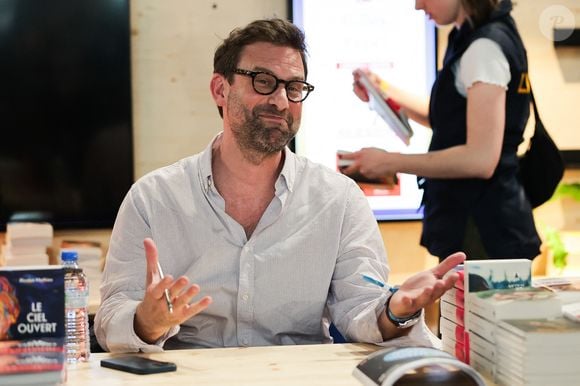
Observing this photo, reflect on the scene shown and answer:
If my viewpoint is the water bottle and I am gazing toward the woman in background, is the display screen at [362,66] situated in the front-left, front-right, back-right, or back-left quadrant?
front-left

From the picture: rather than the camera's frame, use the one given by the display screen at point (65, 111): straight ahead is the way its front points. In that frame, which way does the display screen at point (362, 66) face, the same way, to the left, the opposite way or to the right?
the same way

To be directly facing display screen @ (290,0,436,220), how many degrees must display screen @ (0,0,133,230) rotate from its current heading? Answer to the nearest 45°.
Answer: approximately 90° to its left

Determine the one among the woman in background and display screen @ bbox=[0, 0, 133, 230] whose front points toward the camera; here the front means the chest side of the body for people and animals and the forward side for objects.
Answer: the display screen

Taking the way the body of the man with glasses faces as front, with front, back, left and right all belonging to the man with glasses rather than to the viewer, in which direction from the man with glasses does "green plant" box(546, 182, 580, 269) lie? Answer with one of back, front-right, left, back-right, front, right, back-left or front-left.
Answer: back-left

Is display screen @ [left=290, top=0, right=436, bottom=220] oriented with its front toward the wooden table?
yes

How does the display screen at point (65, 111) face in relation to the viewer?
toward the camera

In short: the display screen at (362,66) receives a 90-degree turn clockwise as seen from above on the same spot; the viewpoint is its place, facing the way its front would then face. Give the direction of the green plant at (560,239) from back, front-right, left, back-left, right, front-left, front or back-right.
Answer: back

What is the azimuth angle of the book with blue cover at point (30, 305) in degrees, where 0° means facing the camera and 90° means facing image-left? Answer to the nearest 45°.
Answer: approximately 0°

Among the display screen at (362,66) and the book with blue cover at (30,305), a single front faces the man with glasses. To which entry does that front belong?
the display screen

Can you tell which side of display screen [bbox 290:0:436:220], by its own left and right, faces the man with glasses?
front

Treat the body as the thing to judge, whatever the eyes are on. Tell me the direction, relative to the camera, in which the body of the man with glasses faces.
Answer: toward the camera

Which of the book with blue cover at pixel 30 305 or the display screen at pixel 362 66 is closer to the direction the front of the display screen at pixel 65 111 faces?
the book with blue cover

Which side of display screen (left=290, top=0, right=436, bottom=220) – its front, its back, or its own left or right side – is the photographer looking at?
front

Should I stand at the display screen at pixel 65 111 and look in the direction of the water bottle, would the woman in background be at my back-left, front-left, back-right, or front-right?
front-left

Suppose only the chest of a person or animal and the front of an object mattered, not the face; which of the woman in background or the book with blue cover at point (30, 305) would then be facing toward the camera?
the book with blue cover
